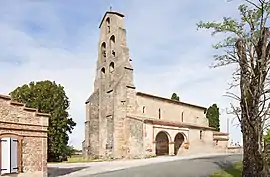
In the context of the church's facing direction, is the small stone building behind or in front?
in front

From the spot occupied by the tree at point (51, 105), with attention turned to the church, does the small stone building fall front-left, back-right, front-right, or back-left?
back-right
